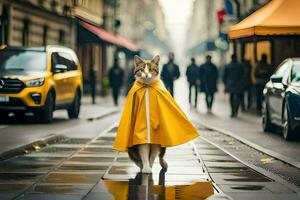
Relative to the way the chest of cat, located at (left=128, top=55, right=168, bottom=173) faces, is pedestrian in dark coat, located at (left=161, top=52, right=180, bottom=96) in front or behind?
behind

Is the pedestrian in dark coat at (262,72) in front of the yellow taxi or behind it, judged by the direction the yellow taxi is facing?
behind

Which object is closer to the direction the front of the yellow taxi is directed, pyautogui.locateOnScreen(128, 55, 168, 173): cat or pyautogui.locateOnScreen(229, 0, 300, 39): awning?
the cat

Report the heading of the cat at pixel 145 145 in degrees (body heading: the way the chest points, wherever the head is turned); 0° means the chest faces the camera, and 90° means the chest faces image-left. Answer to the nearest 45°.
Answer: approximately 0°

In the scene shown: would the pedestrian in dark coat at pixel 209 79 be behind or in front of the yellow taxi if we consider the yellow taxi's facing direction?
behind

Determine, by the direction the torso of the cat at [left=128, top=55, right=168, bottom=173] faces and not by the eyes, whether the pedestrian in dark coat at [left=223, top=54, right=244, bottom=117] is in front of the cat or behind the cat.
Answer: behind

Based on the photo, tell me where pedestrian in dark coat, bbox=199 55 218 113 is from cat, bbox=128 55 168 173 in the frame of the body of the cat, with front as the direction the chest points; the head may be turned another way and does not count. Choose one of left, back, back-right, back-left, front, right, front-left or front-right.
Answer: back

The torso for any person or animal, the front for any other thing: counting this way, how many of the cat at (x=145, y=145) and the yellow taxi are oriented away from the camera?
0

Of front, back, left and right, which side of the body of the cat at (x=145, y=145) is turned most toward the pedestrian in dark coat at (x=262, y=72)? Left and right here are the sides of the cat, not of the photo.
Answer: back

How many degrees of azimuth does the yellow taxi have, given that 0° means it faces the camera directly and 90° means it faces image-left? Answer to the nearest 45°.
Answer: approximately 45°

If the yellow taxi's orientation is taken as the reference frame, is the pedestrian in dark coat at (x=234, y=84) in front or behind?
behind

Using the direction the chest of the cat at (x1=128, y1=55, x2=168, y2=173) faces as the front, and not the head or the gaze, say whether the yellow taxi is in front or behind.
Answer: behind

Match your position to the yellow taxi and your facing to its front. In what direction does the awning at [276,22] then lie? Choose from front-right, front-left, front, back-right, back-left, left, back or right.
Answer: back-left
